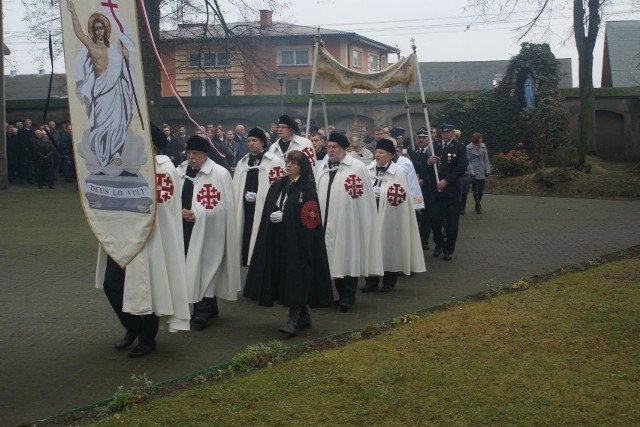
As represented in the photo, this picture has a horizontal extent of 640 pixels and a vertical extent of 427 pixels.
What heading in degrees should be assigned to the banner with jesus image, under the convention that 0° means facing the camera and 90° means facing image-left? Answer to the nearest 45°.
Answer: approximately 0°

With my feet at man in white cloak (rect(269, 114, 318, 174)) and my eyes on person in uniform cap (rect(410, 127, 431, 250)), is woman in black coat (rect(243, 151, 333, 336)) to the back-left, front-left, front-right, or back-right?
back-right

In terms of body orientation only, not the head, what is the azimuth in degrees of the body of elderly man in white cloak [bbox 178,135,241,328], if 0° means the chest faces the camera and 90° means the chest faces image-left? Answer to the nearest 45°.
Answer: approximately 45°

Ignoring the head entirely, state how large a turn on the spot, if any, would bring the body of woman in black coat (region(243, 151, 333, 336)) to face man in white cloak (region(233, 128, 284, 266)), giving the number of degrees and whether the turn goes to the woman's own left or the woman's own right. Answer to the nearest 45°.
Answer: approximately 135° to the woman's own right

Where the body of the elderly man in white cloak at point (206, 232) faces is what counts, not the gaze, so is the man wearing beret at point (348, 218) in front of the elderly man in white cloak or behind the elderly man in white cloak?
behind

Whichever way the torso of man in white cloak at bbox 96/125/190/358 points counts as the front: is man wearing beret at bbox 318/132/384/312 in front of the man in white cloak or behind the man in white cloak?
behind

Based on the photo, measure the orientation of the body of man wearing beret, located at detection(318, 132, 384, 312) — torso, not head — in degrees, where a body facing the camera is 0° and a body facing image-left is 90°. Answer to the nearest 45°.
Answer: approximately 45°

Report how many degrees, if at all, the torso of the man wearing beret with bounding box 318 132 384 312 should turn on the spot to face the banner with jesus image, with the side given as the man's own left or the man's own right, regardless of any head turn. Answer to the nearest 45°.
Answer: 0° — they already face it

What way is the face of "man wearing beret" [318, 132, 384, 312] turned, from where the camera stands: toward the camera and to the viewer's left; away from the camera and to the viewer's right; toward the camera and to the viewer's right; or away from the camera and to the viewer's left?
toward the camera and to the viewer's left

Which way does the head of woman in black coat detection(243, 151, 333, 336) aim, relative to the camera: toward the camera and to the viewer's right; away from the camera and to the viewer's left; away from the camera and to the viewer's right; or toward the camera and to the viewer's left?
toward the camera and to the viewer's left

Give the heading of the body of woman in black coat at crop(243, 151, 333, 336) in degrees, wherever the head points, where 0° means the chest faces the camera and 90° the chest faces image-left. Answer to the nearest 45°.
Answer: approximately 45°

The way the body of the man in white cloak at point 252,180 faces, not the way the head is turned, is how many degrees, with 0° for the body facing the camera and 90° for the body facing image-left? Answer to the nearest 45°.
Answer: approximately 45°

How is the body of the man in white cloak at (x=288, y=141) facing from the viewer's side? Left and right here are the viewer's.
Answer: facing the viewer and to the left of the viewer
